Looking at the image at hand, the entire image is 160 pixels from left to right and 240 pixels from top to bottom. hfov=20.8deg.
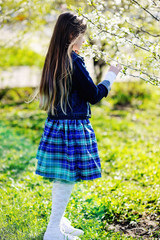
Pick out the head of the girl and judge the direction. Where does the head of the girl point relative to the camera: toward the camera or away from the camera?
away from the camera

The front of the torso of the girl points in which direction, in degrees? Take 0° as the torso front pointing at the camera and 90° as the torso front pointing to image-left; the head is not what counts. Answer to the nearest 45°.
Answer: approximately 225°
